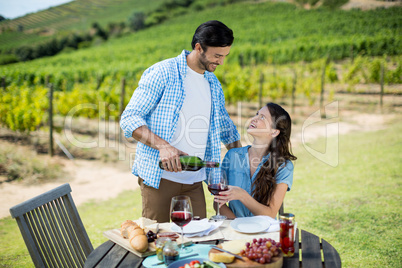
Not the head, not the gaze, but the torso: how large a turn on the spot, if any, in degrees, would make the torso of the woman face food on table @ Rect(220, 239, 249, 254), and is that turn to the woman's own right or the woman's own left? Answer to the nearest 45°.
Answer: approximately 45° to the woman's own left

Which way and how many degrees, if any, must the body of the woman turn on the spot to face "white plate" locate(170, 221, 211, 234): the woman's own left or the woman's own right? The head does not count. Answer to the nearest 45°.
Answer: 0° — they already face it

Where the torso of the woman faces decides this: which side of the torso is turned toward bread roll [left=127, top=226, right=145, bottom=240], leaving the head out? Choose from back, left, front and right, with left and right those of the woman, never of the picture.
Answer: front

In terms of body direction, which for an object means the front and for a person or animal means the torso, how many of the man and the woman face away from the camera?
0

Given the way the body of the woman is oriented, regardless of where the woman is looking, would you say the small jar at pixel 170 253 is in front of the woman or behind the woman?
in front

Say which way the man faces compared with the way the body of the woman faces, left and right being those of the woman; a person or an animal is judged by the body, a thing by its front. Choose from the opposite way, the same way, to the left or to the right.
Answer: to the left

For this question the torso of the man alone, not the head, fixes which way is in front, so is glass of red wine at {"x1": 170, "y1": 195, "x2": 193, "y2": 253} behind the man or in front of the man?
in front

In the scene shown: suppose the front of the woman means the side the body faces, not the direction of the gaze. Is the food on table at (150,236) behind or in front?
in front

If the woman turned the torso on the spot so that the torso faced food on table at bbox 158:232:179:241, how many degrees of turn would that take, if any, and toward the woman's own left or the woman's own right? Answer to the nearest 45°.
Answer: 0° — they already face it

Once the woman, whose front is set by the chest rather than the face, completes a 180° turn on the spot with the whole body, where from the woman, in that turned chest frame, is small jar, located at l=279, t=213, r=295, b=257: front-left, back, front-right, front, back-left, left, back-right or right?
back-right

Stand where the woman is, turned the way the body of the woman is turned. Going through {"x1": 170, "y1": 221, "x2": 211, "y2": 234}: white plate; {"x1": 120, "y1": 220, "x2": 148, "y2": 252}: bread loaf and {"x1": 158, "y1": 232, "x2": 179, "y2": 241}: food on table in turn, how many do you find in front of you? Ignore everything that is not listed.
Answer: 3

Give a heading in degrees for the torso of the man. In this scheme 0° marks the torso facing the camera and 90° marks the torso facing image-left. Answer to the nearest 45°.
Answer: approximately 315°

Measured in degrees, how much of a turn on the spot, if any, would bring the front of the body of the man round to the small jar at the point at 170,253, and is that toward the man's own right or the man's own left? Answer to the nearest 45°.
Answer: approximately 45° to the man's own right
